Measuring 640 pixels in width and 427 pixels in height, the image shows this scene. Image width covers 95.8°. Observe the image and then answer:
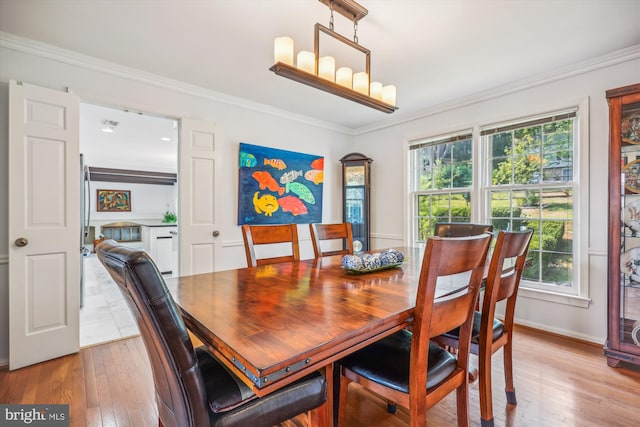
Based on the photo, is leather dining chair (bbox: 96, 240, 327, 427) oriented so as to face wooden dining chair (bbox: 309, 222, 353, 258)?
yes

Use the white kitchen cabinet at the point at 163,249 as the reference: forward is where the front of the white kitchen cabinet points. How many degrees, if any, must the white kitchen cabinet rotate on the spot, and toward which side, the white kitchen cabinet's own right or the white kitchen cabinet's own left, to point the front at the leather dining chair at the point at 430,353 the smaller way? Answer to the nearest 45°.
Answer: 0° — it already faces it

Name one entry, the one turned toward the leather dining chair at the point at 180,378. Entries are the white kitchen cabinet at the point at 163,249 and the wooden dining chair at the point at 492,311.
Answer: the white kitchen cabinet

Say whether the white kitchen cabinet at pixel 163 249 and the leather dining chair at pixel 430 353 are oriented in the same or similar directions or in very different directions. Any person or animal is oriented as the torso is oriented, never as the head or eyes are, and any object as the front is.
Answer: very different directions

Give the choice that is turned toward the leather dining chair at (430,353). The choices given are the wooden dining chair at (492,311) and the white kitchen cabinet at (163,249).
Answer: the white kitchen cabinet

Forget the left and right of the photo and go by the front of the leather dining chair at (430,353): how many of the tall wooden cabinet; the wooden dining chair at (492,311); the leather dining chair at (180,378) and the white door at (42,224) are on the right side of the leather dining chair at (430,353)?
2

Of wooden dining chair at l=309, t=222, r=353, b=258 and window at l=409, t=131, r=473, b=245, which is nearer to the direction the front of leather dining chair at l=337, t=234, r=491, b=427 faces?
the wooden dining chair

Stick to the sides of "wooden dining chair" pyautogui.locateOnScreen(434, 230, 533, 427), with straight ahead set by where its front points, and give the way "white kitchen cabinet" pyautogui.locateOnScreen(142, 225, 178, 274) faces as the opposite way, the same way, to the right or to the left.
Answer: the opposite way

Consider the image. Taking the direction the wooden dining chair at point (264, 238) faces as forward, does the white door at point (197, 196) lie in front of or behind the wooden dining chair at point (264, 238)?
behind

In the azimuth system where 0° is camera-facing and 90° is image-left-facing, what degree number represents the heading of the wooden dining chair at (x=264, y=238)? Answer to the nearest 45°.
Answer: approximately 315°

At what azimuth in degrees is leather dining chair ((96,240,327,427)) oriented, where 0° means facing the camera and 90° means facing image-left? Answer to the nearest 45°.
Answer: approximately 225°
